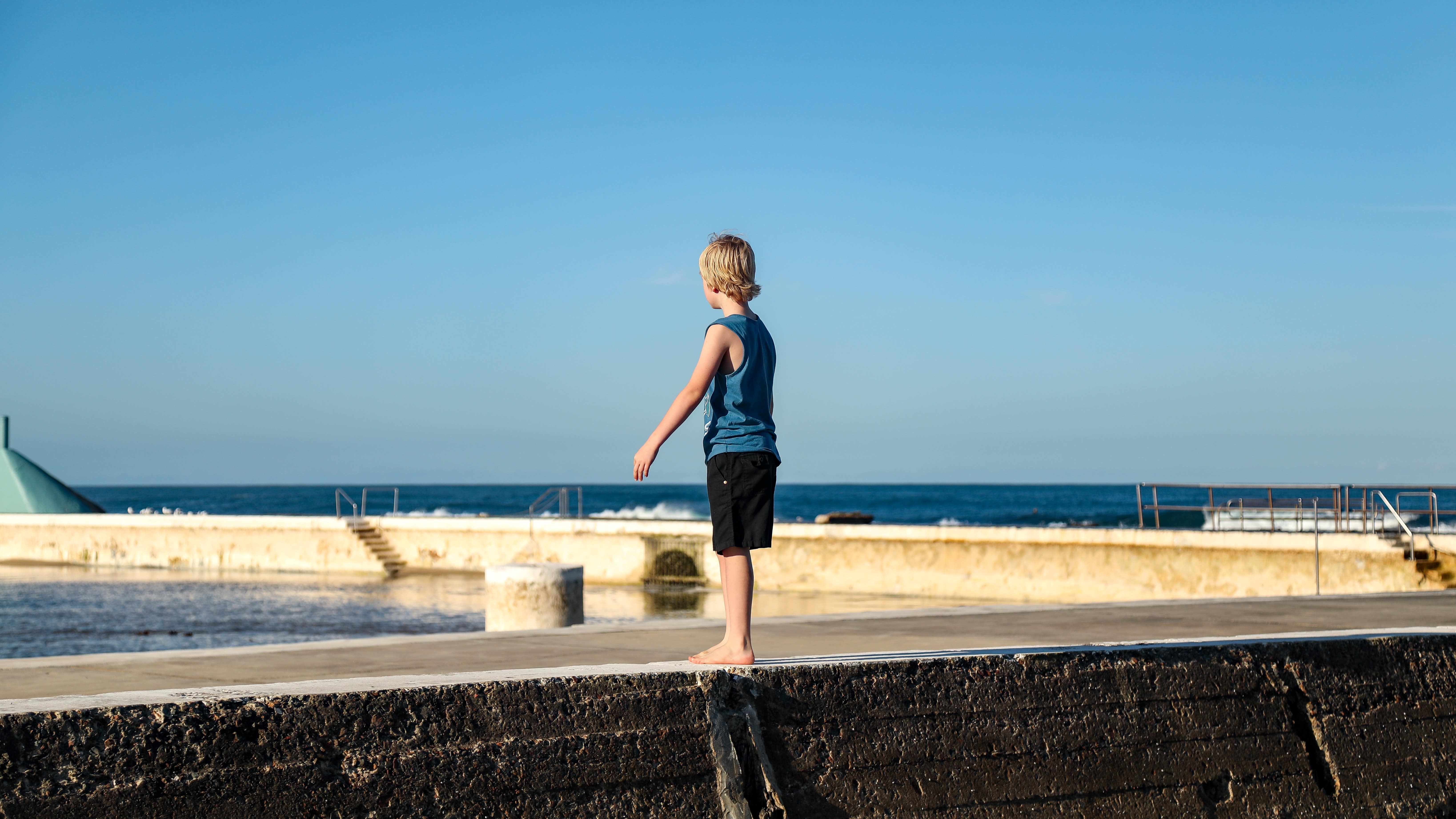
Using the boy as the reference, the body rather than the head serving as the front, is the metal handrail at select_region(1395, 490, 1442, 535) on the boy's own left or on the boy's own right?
on the boy's own right

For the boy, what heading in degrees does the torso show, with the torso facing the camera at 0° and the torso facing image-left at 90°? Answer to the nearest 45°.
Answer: approximately 90°

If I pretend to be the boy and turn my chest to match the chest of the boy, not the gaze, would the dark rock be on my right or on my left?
on my right

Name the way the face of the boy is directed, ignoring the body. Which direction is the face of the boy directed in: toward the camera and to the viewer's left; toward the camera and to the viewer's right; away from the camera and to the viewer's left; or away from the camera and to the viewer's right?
away from the camera and to the viewer's left

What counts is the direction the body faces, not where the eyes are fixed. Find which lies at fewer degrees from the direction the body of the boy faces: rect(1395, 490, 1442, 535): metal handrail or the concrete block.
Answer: the concrete block

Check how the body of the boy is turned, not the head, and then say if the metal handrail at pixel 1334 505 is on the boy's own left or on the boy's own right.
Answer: on the boy's own right
